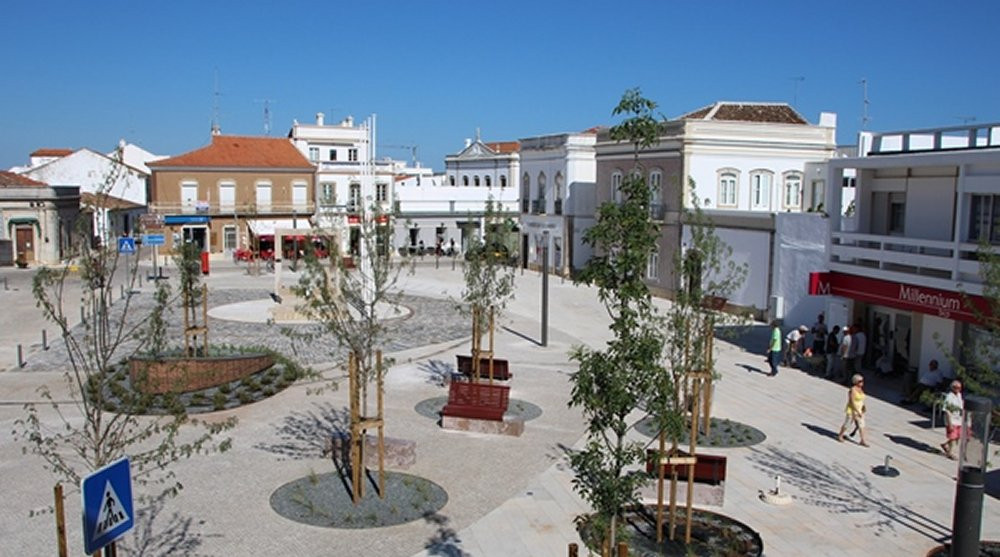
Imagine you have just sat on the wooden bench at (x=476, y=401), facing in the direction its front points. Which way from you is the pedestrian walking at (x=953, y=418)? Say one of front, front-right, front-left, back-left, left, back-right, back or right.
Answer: left

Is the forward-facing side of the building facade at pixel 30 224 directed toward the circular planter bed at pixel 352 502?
yes

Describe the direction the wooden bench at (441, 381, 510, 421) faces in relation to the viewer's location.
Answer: facing the viewer

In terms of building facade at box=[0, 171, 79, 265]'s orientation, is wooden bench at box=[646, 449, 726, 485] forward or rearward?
forward

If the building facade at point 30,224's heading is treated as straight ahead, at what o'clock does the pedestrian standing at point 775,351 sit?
The pedestrian standing is roughly at 11 o'clock from the building facade.

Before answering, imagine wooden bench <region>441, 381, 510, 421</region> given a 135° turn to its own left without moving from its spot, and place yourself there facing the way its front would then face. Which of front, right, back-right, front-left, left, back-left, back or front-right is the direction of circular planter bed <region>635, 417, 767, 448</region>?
front-right

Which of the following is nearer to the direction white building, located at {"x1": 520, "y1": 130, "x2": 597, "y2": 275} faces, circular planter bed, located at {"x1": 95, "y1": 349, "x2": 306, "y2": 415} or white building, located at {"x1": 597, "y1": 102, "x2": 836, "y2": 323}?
the circular planter bed

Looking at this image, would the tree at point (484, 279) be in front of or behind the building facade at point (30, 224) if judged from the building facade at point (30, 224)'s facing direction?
in front

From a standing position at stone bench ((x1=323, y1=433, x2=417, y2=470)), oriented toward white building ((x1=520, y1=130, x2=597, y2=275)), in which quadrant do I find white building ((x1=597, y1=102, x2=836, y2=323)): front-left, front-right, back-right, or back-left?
front-right

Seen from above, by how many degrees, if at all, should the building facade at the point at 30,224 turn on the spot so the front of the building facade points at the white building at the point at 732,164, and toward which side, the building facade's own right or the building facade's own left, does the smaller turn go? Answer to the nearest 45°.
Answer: approximately 45° to the building facade's own left

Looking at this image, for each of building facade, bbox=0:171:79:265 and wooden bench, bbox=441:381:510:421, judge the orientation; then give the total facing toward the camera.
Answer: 2

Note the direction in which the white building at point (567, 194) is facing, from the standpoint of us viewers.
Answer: facing the viewer and to the left of the viewer

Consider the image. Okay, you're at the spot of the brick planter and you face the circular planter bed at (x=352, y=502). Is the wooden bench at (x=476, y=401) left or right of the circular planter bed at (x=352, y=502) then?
left

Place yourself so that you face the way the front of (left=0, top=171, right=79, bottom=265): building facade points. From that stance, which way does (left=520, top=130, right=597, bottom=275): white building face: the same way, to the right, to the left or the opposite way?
to the right

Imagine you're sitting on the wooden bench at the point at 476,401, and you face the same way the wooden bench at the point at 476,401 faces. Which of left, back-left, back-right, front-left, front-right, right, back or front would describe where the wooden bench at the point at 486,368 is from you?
back

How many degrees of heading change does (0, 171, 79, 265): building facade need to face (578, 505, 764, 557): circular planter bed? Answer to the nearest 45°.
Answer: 0° — it already faces it

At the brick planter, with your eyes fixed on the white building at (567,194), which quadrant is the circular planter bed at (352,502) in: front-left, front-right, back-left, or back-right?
back-right

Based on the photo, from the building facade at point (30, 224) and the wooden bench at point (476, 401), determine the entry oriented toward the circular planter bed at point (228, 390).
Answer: the building facade

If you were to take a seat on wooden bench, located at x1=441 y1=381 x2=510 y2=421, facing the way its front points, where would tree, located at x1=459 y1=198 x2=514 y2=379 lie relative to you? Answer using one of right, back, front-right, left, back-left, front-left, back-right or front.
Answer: back
